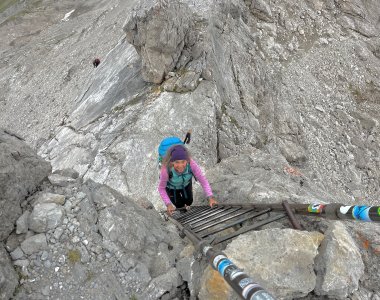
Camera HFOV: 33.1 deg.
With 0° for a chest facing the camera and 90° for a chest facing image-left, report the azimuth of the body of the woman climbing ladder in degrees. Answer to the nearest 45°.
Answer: approximately 0°

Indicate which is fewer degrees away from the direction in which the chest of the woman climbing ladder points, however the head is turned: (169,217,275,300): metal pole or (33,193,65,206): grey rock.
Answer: the metal pole

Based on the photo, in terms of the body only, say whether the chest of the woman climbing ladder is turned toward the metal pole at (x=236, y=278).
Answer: yes

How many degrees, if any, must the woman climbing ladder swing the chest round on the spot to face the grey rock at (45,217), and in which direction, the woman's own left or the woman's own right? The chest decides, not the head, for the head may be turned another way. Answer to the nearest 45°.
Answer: approximately 45° to the woman's own right
